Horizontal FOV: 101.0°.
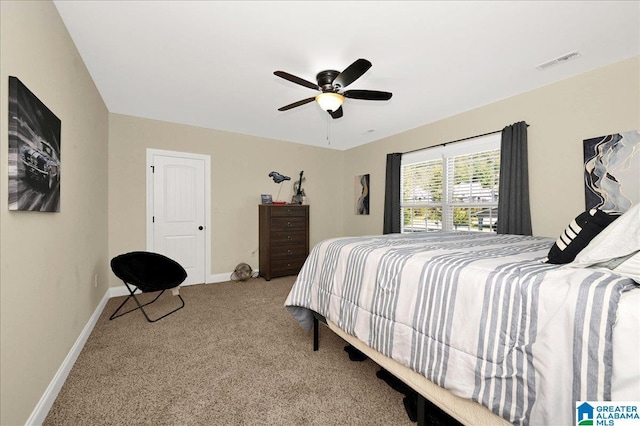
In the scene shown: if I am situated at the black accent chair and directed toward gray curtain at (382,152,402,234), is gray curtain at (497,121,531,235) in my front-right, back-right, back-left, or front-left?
front-right

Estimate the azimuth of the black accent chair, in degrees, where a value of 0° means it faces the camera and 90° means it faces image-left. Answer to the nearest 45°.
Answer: approximately 315°

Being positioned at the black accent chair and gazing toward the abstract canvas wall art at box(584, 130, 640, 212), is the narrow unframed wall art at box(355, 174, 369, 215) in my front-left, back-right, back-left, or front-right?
front-left

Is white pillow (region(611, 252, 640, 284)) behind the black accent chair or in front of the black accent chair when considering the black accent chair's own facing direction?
in front

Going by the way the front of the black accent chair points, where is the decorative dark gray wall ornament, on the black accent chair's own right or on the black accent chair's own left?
on the black accent chair's own left

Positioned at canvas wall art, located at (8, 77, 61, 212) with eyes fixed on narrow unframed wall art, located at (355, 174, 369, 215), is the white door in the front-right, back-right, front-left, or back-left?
front-left

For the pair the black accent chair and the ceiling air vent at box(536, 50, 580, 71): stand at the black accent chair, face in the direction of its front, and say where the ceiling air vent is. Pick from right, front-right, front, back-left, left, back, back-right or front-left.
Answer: front

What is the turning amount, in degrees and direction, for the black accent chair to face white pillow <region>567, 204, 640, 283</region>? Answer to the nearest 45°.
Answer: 0° — it already faces it

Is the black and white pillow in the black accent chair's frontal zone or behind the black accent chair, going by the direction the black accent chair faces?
frontal zone

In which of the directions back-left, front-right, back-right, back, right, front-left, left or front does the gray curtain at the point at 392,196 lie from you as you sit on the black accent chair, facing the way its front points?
front-left

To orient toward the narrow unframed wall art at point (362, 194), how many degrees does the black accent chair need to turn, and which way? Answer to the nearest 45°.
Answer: approximately 45° to its left

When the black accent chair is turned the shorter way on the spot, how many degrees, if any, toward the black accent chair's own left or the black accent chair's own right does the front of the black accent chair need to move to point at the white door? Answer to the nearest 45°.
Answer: approximately 135° to the black accent chair's own left
